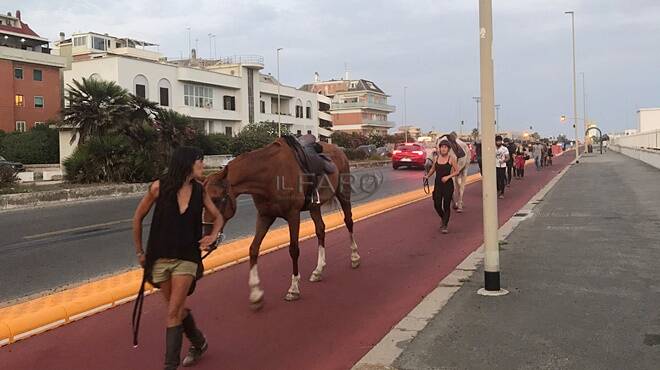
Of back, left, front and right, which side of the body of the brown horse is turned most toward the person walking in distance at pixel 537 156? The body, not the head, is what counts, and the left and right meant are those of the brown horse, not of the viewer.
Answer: back

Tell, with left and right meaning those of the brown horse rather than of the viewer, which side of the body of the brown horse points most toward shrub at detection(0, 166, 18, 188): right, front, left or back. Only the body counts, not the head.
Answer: right

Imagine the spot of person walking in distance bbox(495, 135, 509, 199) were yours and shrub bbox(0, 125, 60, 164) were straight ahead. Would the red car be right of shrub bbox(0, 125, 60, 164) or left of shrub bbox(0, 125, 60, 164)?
right

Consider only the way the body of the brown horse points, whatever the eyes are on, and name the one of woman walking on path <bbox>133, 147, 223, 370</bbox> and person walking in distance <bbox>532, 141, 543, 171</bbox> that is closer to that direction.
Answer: the woman walking on path

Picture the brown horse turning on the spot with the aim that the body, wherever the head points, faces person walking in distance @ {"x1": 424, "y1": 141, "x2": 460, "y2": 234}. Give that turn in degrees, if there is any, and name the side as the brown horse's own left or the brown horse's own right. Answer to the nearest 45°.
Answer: approximately 180°
